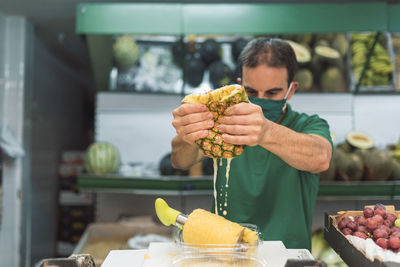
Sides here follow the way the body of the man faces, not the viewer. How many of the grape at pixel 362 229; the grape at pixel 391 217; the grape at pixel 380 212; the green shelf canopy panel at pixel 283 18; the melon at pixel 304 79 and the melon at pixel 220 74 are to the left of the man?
3

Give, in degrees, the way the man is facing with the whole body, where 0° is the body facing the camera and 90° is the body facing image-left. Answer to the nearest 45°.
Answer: approximately 45°

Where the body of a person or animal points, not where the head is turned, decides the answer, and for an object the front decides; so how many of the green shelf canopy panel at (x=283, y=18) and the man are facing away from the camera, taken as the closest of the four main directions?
0

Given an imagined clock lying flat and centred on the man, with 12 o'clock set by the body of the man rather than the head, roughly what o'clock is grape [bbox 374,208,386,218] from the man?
The grape is roughly at 9 o'clock from the man.

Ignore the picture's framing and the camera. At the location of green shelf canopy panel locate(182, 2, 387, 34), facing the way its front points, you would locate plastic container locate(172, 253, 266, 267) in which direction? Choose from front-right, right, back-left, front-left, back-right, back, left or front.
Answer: front

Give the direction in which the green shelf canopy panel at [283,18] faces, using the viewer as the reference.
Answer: facing the viewer

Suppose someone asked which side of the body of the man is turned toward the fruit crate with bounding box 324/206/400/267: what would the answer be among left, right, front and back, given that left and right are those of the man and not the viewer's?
left

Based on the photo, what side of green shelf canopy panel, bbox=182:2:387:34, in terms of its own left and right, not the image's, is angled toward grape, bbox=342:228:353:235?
front

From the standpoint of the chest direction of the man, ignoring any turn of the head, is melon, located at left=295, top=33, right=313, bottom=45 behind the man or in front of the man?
behind

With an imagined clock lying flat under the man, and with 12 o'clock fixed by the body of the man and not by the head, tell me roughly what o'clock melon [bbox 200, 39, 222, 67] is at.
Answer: The melon is roughly at 4 o'clock from the man.

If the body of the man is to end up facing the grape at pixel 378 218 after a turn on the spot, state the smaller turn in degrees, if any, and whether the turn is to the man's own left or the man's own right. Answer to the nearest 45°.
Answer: approximately 90° to the man's own left

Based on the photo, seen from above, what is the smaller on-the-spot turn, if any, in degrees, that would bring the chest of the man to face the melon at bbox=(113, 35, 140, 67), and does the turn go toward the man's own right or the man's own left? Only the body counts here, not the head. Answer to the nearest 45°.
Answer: approximately 90° to the man's own right

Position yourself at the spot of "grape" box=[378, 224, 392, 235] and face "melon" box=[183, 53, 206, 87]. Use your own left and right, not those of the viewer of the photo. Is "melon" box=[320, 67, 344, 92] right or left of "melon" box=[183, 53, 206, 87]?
right

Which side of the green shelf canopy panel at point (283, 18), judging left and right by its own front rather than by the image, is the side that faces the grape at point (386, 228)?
front
